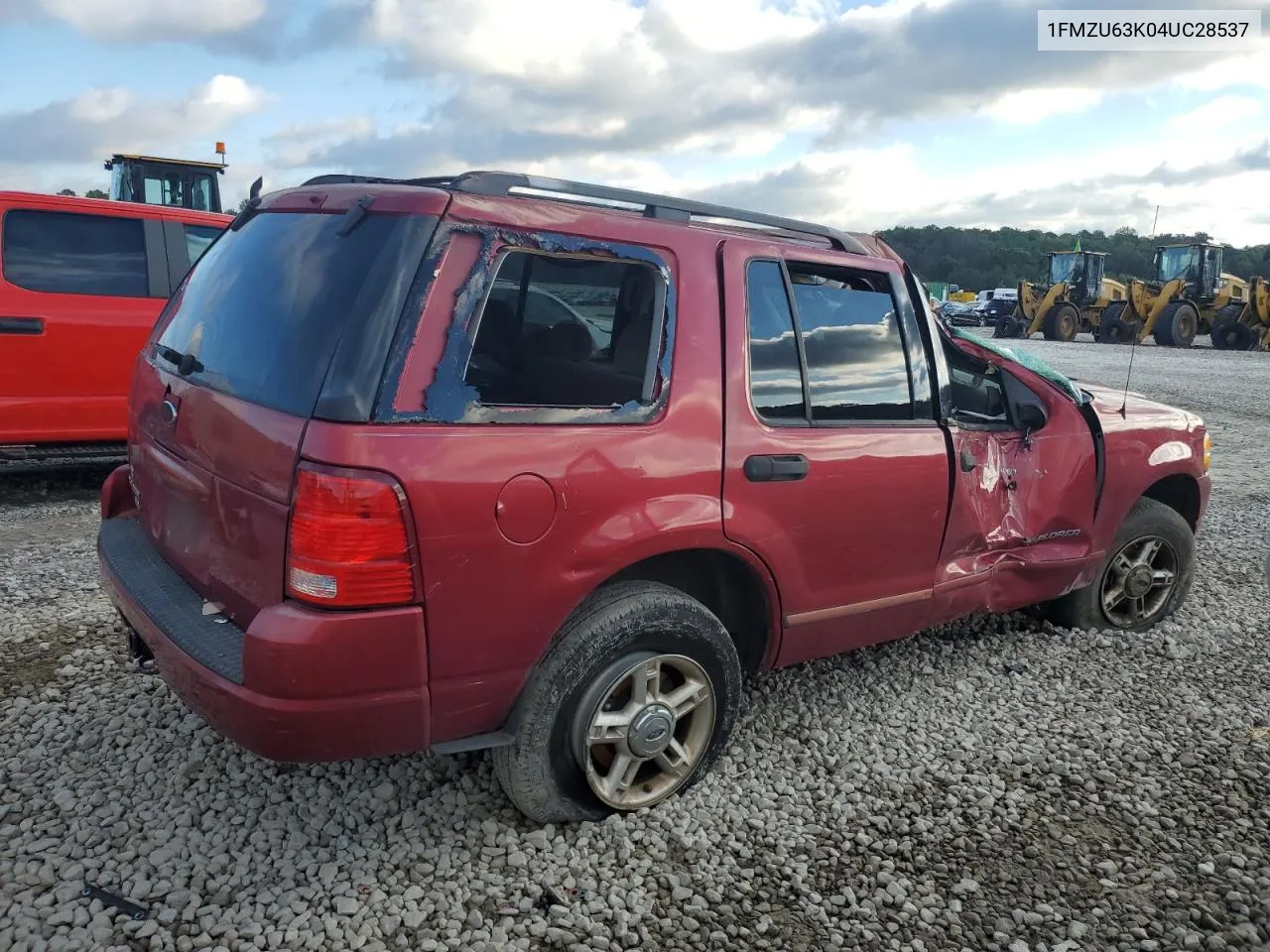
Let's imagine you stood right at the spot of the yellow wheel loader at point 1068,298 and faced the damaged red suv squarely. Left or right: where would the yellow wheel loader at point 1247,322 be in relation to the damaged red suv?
left

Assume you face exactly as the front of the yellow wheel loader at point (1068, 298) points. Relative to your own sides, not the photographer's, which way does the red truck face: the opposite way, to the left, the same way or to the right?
the opposite way

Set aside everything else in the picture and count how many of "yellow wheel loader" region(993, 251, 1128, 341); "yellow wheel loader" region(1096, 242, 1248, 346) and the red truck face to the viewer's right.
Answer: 1

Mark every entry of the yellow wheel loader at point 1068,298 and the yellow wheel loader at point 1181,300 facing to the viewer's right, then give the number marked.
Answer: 0

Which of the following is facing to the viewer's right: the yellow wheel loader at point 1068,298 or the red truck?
the red truck

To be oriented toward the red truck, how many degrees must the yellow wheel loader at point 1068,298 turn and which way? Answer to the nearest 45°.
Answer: approximately 45° to its left

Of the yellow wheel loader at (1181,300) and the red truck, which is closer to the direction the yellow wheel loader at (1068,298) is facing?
the red truck

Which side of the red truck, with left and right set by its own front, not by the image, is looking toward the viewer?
right

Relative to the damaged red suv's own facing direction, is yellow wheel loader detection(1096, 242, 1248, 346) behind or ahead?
ahead
